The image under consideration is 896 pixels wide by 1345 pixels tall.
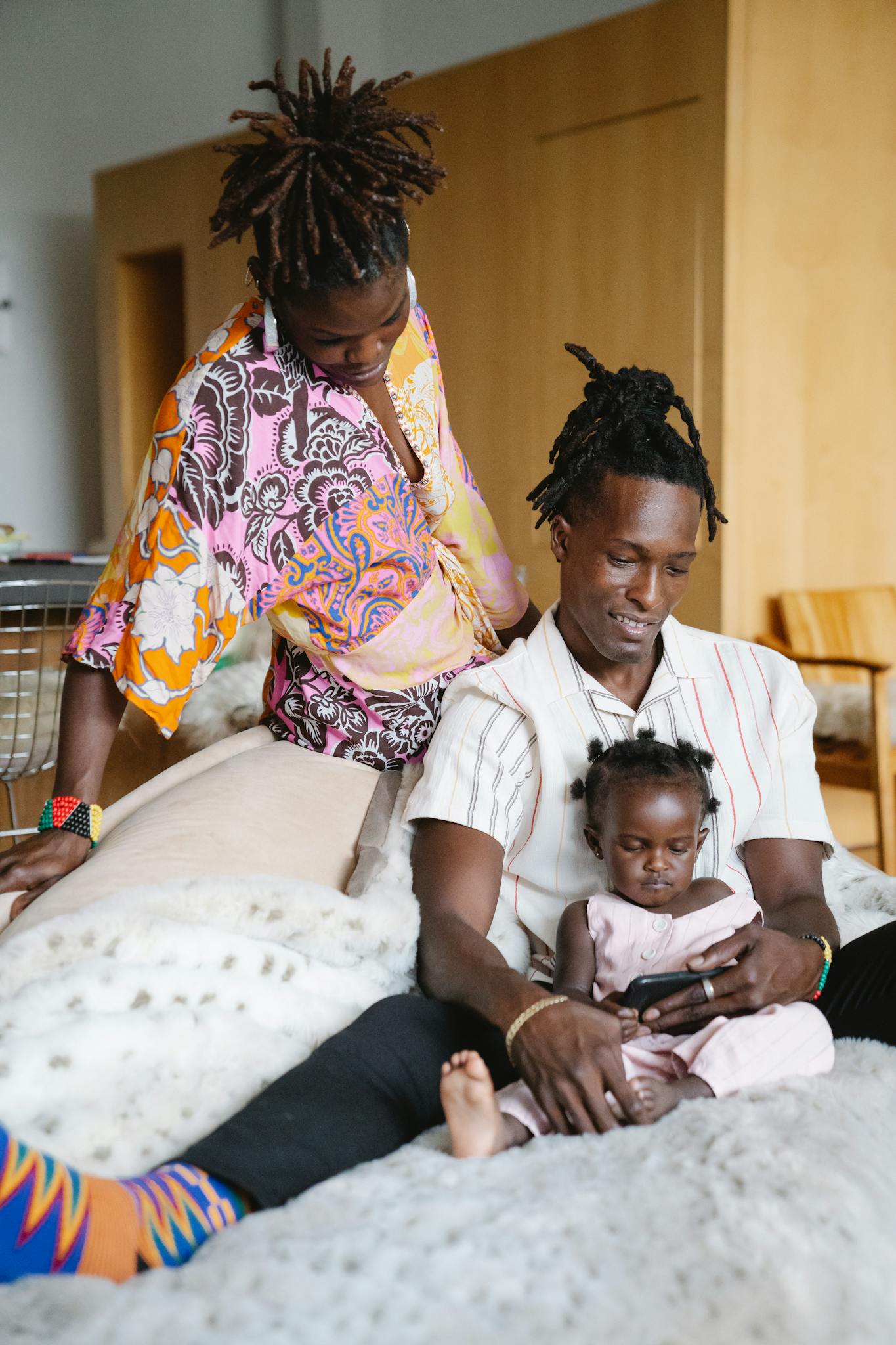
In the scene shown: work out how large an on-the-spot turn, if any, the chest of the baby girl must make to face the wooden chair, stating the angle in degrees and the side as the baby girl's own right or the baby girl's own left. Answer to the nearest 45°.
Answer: approximately 180°

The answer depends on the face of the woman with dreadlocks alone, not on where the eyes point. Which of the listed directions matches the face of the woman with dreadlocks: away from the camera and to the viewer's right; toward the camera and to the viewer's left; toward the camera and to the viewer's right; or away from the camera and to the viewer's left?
toward the camera and to the viewer's right

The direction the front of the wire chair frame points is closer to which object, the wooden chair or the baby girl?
the wooden chair

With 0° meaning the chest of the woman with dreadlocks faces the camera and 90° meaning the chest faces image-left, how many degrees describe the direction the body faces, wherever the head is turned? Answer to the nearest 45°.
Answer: approximately 315°

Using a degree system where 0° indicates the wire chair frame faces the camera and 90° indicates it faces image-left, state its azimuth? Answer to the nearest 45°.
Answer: approximately 180°

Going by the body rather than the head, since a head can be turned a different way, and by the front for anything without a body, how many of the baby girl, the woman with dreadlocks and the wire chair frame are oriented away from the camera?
1

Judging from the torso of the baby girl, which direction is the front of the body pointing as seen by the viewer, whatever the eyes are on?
toward the camera

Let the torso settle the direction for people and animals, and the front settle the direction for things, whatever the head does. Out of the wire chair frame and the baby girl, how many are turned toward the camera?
1

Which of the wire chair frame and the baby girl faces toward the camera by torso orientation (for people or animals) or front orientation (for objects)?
the baby girl
